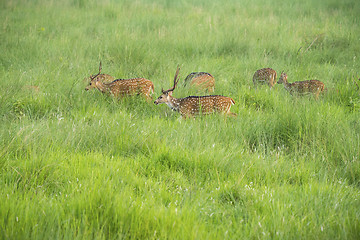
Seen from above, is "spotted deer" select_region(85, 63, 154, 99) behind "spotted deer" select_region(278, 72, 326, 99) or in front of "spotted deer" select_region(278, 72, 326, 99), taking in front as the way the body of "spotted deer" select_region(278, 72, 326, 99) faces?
in front

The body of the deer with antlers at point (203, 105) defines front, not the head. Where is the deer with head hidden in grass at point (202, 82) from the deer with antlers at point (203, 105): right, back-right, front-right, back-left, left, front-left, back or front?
right

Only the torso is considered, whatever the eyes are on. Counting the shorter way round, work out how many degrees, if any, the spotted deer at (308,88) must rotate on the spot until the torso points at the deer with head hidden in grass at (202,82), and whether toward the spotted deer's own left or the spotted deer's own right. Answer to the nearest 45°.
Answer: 0° — it already faces it

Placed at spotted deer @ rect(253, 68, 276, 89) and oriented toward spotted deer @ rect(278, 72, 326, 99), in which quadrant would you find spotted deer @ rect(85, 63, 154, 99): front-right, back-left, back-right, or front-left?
back-right

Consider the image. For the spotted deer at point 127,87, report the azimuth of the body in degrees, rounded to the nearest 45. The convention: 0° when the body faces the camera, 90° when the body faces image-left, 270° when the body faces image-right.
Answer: approximately 90°

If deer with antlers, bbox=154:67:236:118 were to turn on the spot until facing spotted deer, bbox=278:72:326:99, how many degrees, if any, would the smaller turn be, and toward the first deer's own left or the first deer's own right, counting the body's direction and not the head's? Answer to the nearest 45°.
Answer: approximately 135° to the first deer's own right

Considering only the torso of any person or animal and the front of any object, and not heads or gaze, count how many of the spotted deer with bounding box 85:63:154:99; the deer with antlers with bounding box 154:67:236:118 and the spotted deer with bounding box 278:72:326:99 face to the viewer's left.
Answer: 3

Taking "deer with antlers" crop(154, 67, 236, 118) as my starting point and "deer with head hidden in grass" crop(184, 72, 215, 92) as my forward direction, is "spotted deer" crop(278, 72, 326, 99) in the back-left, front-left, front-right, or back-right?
front-right

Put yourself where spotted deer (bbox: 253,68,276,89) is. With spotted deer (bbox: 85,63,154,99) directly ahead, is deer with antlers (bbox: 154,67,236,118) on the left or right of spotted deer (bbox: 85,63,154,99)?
left

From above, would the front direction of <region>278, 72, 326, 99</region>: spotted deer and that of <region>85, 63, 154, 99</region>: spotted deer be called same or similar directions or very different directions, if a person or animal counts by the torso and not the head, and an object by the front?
same or similar directions

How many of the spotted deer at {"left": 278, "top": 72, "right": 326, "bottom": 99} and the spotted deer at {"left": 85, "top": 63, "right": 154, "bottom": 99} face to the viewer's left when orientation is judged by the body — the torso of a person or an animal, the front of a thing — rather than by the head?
2

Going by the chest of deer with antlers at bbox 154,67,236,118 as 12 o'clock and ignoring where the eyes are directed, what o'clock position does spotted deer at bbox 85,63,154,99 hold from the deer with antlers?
The spotted deer is roughly at 1 o'clock from the deer with antlers.

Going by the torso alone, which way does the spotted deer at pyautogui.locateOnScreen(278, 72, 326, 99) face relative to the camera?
to the viewer's left

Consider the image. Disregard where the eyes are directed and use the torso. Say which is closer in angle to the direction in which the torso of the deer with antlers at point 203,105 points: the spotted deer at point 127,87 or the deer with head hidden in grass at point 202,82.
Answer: the spotted deer

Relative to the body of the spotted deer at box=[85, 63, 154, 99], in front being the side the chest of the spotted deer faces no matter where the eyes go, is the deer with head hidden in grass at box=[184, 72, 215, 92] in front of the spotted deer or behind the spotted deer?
behind

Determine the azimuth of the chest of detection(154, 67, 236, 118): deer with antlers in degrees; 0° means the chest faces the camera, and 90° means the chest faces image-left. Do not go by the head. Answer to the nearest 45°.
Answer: approximately 90°
